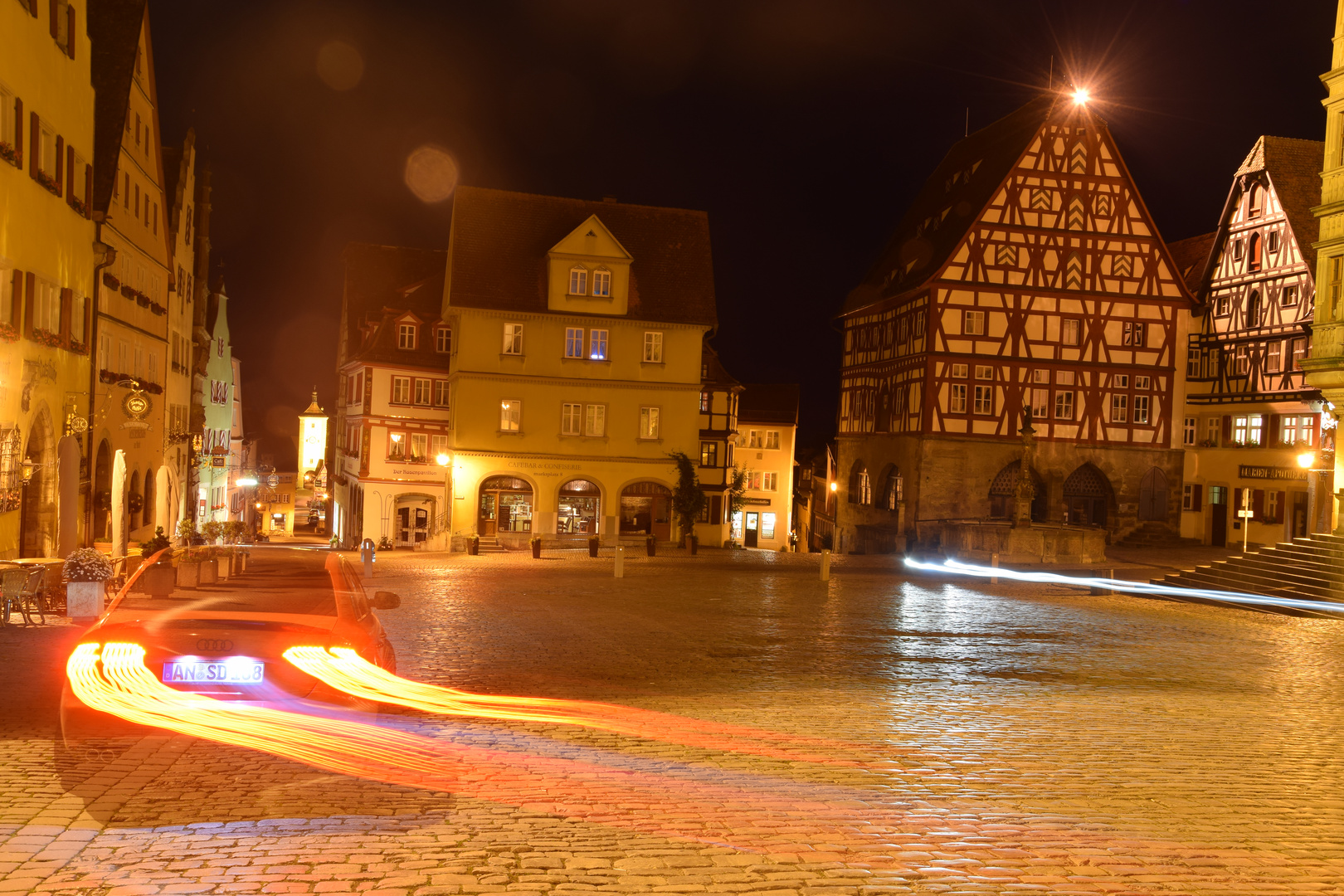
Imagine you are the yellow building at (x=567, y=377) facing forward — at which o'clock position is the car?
The car is roughly at 12 o'clock from the yellow building.

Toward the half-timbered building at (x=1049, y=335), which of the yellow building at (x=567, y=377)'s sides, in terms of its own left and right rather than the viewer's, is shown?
left

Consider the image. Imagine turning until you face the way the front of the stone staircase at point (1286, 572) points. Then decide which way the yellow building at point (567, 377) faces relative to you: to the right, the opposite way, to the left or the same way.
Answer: to the left

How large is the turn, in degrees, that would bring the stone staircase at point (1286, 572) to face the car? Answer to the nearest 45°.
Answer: approximately 45° to its left

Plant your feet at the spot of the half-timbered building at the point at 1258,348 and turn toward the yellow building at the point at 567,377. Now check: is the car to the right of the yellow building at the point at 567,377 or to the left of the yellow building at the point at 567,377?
left

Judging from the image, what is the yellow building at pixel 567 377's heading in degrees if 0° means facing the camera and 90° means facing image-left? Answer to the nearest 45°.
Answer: approximately 0°

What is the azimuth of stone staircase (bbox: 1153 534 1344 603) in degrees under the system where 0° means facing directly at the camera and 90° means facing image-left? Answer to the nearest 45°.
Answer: approximately 45°

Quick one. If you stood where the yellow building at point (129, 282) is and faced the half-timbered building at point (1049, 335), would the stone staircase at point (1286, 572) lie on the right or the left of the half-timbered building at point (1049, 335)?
right

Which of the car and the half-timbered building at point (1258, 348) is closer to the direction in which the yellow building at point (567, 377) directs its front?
the car

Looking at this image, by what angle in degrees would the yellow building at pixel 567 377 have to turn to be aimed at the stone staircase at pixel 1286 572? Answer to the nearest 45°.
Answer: approximately 45° to its left

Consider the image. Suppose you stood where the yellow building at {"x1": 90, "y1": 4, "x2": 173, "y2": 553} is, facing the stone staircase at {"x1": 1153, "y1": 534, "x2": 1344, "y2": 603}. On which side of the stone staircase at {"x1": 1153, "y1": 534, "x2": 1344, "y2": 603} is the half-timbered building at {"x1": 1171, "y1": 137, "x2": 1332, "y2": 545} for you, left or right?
left
